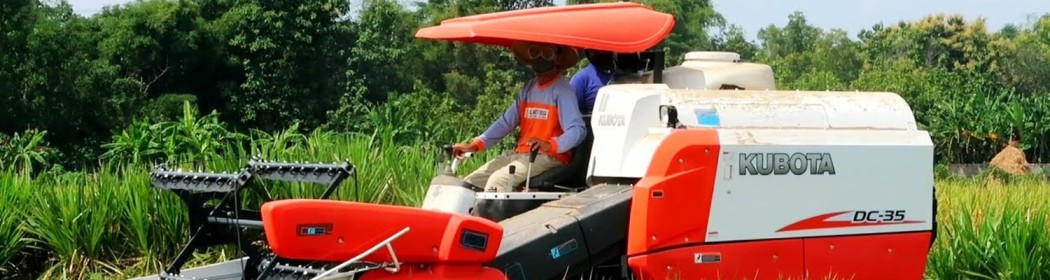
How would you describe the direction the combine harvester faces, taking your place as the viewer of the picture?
facing the viewer and to the left of the viewer

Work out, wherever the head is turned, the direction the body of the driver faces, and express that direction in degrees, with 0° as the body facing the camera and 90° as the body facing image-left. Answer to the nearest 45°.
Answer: approximately 45°

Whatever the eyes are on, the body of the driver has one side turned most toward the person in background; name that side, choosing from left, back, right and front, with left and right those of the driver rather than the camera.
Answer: back

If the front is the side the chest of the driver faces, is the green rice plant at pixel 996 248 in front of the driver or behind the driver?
behind

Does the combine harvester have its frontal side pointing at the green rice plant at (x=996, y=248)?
no
